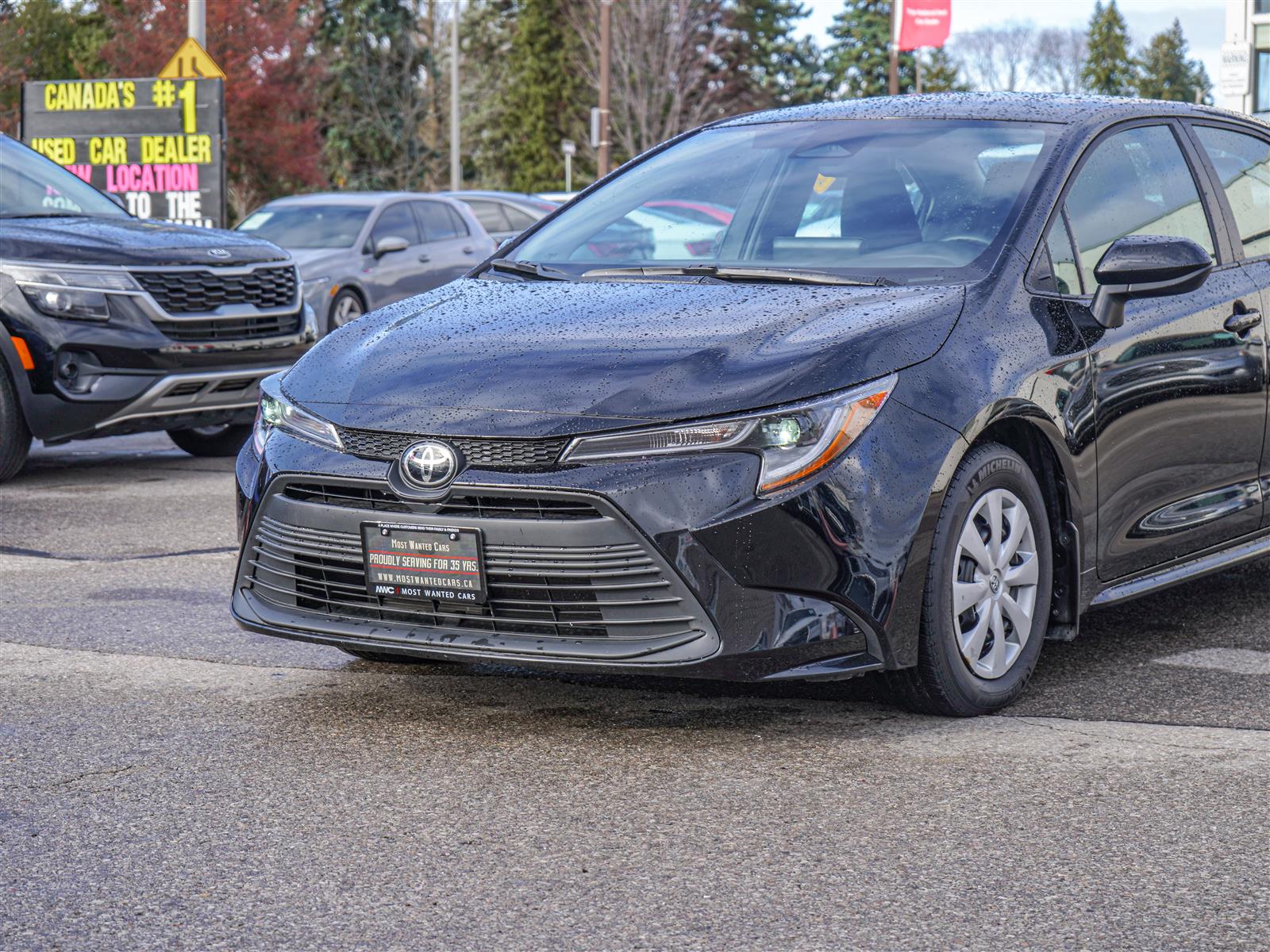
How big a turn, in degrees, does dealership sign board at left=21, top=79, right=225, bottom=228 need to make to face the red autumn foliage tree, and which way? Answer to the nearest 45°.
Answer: approximately 180°

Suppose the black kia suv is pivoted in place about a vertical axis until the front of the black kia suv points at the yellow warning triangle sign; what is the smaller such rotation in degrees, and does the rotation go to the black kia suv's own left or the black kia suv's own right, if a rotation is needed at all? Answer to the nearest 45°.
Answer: approximately 135° to the black kia suv's own left

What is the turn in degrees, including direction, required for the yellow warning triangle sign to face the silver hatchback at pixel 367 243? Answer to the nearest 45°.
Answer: approximately 45° to its left

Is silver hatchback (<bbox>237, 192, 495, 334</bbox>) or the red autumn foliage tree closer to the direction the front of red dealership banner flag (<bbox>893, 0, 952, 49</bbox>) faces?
the silver hatchback

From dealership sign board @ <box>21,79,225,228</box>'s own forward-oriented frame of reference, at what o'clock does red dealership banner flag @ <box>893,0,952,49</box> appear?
red dealership banner flag @ <box>893,0,952,49</box> is roughly at 7 o'clock from dealership sign board @ <box>21,79,225,228</box>.

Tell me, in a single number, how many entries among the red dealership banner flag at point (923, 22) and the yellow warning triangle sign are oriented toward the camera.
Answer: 2

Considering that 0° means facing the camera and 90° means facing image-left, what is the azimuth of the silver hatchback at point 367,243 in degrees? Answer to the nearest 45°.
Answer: approximately 45°

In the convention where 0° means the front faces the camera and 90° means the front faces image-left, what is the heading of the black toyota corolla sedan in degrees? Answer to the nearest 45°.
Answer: approximately 45°

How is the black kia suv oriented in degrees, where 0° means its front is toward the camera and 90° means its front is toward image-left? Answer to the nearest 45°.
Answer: approximately 315°
